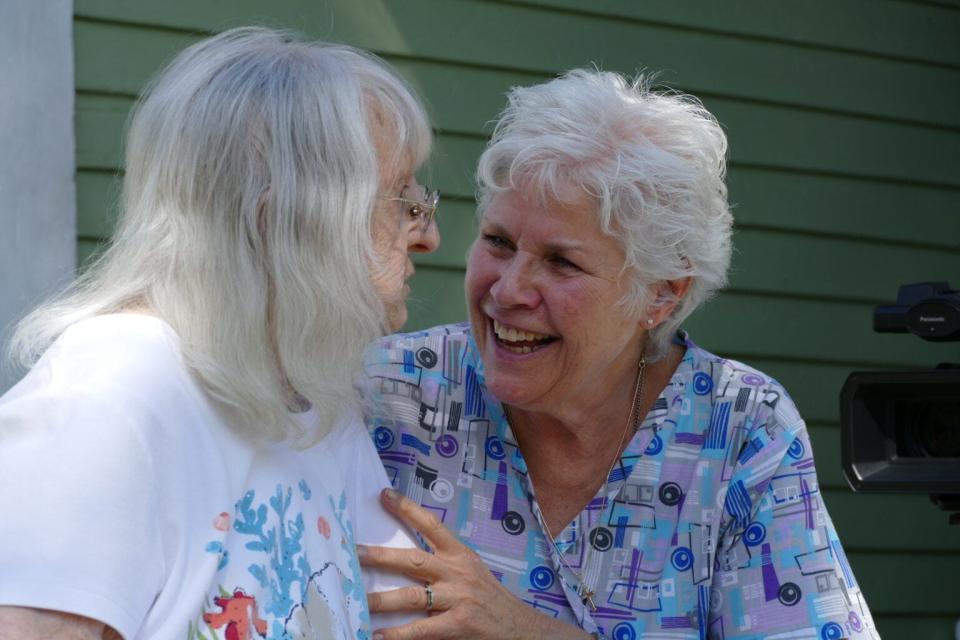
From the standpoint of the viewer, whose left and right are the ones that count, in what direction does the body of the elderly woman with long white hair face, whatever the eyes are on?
facing the viewer and to the right of the viewer
